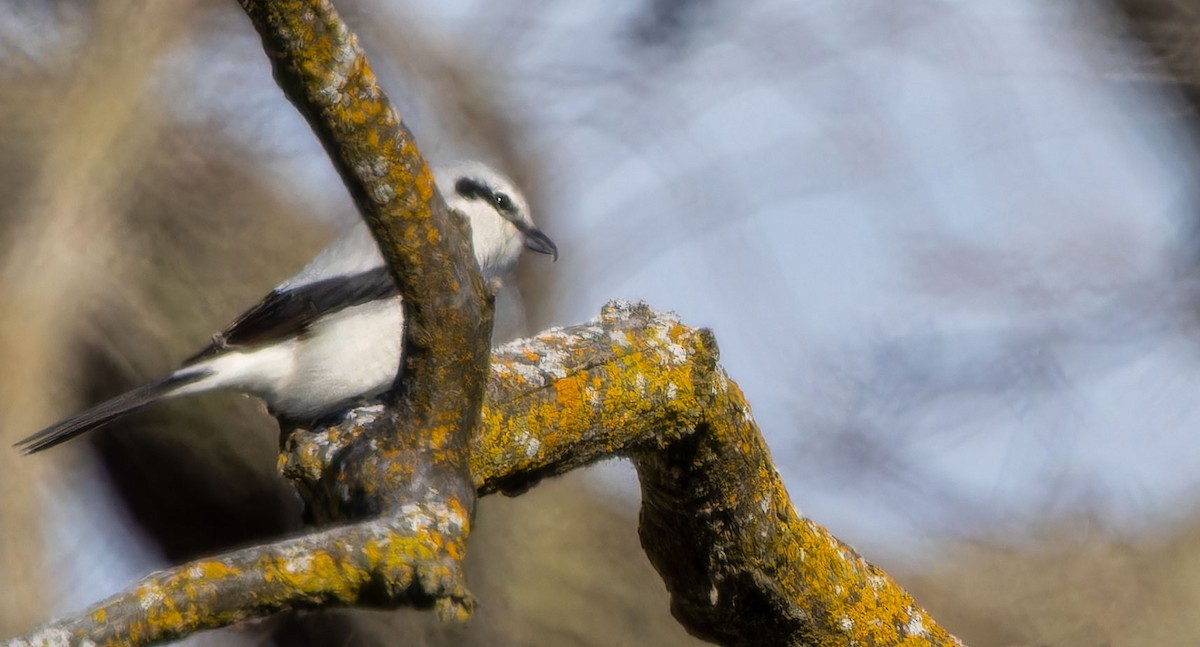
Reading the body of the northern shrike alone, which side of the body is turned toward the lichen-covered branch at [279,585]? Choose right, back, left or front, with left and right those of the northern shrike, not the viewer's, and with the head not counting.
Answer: right

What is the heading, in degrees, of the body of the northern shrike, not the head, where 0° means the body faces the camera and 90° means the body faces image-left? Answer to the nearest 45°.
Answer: approximately 270°
